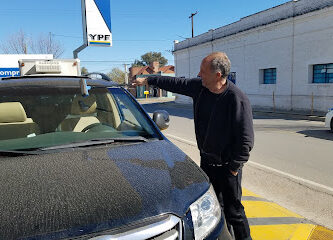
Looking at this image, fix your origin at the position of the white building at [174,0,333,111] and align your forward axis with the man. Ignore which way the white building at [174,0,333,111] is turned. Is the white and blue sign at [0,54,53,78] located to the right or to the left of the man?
right

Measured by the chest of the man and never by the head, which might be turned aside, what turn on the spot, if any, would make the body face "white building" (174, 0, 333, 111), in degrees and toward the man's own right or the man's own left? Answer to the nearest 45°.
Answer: approximately 135° to the man's own right

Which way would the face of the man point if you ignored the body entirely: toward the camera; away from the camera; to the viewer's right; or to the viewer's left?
to the viewer's left

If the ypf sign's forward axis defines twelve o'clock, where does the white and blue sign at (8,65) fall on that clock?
The white and blue sign is roughly at 5 o'clock from the ypf sign.

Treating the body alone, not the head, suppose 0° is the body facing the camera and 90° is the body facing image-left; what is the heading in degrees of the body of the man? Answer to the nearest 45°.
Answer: approximately 45°

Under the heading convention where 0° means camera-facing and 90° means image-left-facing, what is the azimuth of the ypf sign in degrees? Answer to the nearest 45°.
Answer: approximately 0°

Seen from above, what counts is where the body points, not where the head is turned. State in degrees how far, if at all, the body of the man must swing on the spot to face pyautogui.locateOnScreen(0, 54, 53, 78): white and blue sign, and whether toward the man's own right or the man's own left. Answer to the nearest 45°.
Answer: approximately 90° to the man's own right

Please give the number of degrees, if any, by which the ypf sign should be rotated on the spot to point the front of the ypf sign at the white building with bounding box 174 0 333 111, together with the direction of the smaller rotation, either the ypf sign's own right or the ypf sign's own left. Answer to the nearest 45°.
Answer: approximately 135° to the ypf sign's own left

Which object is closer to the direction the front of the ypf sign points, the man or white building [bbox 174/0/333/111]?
the man

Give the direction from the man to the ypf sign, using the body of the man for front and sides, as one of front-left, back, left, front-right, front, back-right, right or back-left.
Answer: right
